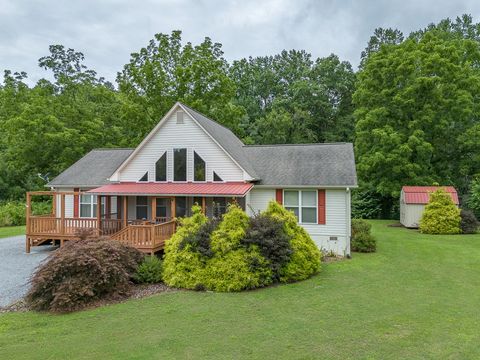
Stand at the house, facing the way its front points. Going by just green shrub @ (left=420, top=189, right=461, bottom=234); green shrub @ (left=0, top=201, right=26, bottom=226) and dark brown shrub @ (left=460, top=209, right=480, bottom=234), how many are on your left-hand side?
2

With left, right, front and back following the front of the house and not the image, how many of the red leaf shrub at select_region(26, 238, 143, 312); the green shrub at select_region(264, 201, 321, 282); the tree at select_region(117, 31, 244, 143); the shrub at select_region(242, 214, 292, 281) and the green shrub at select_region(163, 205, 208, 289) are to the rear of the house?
1

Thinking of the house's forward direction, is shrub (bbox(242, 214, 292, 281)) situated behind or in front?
in front

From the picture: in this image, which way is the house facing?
toward the camera

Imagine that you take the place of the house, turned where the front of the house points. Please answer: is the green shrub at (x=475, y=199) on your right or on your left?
on your left

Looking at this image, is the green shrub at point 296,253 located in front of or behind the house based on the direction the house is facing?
in front

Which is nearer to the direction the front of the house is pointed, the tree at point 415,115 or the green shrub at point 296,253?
the green shrub

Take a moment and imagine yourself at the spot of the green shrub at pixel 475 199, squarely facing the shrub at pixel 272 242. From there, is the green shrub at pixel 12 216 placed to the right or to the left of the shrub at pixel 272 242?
right

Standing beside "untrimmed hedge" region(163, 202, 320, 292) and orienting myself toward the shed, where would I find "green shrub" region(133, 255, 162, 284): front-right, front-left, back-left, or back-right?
back-left

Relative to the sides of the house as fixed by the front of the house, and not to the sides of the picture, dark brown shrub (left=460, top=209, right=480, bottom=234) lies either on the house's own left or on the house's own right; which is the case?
on the house's own left

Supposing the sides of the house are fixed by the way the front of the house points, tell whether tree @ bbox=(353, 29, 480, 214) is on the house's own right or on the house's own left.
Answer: on the house's own left

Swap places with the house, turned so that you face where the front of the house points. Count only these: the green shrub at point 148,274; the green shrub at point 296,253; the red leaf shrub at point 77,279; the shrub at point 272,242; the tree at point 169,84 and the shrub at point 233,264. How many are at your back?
1

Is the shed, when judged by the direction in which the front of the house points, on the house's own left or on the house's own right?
on the house's own left

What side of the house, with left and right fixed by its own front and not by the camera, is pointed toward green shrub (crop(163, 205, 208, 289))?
front

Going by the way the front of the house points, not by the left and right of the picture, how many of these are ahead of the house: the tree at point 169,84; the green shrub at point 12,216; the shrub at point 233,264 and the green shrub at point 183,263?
2

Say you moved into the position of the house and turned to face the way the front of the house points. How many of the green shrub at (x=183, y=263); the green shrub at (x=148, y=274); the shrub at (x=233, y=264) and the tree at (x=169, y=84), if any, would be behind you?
1

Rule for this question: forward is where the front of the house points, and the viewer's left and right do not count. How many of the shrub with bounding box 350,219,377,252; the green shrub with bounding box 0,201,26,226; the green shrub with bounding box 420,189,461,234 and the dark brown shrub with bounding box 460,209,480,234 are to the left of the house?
3

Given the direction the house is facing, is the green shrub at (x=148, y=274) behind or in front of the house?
in front
